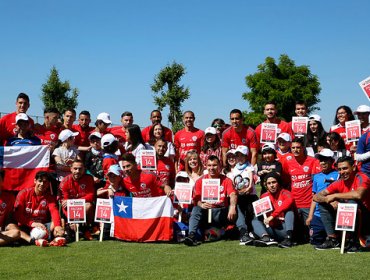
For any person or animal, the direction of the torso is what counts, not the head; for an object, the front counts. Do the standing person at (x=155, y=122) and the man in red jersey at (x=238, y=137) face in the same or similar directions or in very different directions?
same or similar directions

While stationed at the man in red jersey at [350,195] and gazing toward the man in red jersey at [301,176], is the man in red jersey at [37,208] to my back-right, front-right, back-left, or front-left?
front-left

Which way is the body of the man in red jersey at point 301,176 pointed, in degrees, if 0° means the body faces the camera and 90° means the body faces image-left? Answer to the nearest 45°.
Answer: approximately 0°

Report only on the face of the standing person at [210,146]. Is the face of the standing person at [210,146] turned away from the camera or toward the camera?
toward the camera

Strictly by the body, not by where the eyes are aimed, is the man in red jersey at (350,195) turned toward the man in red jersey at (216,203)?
no

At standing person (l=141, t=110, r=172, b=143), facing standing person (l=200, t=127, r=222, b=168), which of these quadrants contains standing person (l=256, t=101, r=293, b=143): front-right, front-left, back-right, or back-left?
front-left

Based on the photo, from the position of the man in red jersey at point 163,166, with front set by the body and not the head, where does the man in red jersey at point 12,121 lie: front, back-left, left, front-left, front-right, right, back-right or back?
right

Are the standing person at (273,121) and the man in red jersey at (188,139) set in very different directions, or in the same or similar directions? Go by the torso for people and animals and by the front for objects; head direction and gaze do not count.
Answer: same or similar directions

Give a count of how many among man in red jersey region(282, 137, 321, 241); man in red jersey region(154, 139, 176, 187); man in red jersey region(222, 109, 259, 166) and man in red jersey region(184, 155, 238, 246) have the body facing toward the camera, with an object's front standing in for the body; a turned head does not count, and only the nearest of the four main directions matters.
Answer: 4

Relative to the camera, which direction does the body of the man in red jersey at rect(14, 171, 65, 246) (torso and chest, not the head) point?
toward the camera

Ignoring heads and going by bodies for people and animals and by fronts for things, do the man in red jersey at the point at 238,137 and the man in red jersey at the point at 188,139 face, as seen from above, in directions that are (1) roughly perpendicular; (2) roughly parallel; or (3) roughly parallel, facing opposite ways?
roughly parallel

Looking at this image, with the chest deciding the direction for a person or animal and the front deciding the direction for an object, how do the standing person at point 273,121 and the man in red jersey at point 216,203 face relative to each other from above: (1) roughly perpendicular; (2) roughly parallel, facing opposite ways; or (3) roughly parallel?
roughly parallel

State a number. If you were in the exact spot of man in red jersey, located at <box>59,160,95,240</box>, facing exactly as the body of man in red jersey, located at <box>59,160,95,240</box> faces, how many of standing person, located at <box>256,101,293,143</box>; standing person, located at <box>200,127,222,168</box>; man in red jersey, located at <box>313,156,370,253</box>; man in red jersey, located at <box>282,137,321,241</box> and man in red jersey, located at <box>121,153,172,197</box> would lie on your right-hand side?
0

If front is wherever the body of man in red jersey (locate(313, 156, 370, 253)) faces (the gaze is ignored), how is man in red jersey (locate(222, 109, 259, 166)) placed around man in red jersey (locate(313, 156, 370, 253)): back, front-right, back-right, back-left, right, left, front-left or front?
right

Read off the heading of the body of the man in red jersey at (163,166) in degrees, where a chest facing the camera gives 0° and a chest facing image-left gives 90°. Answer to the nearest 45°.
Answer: approximately 0°

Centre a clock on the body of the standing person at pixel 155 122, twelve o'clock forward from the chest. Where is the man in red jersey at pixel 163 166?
The man in red jersey is roughly at 12 o'clock from the standing person.

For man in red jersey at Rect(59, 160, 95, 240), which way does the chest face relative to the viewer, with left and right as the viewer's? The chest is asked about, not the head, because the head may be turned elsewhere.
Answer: facing the viewer

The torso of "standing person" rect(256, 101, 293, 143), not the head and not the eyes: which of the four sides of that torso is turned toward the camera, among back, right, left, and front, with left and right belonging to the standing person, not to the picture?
front

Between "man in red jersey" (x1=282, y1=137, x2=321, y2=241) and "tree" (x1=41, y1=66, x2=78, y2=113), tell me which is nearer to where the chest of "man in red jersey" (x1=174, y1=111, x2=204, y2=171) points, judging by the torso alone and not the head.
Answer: the man in red jersey
